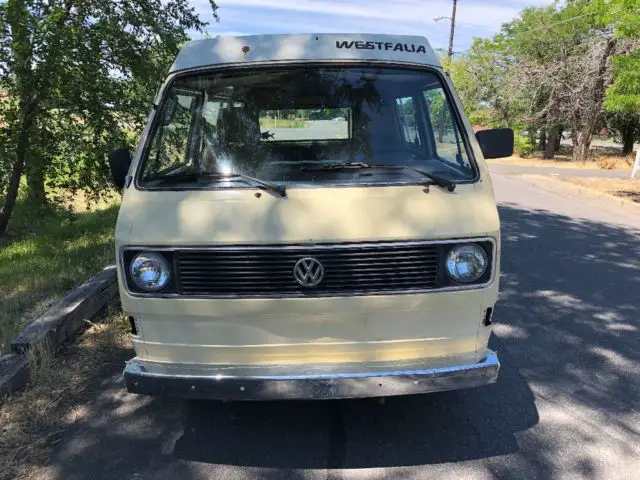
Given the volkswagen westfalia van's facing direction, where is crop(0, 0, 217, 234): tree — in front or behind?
behind

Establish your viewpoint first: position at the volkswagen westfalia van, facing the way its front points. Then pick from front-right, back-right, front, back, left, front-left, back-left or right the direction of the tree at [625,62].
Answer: back-left

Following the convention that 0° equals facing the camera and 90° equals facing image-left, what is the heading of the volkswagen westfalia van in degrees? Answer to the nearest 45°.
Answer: approximately 0°

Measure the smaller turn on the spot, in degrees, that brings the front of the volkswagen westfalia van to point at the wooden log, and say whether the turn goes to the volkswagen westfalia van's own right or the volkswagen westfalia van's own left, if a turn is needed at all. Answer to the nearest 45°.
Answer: approximately 135° to the volkswagen westfalia van's own right

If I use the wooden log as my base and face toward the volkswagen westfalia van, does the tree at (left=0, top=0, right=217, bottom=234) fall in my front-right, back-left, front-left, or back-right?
back-left
